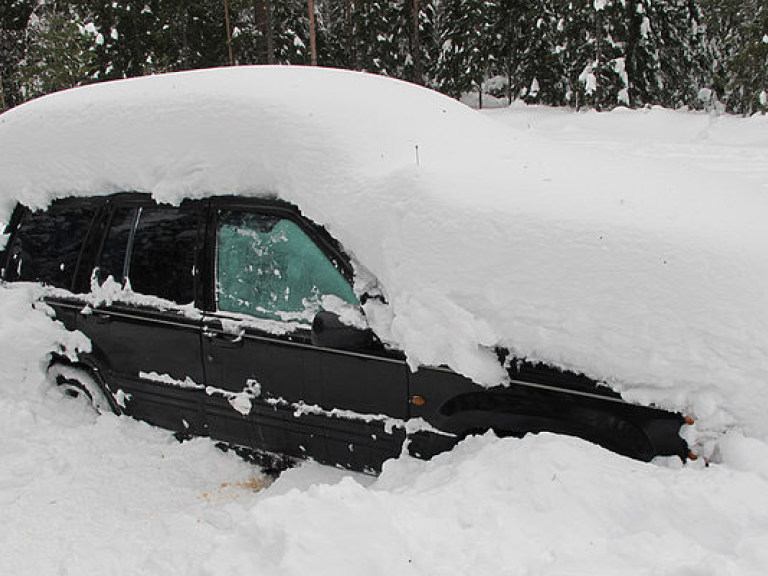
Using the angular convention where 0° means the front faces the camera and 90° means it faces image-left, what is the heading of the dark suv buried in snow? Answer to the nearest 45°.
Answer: approximately 315°

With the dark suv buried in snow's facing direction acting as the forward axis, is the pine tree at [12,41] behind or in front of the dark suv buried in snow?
behind
